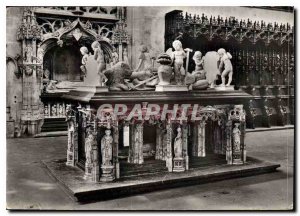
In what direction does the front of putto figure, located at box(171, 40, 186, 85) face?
toward the camera

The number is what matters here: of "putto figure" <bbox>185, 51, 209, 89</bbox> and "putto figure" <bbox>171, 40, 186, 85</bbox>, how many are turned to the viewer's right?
0
